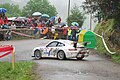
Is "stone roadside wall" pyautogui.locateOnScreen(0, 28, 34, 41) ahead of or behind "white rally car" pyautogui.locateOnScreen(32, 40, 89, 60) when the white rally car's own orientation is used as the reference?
ahead
